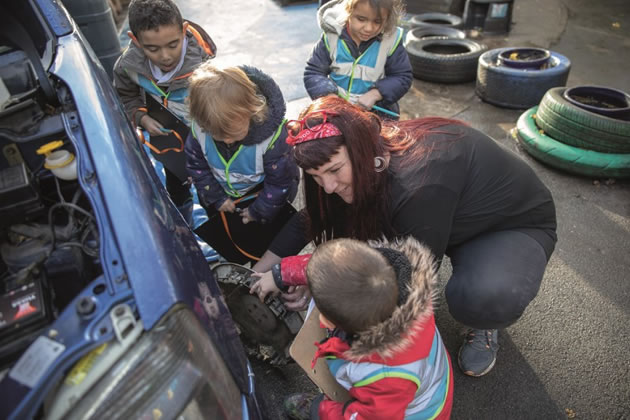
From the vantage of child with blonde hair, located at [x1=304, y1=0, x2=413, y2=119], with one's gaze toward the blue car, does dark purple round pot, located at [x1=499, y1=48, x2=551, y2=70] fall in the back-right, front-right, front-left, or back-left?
back-left

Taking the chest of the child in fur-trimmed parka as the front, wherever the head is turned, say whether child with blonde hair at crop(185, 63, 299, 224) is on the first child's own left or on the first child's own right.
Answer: on the first child's own right

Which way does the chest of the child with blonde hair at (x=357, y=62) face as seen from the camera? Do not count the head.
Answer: toward the camera

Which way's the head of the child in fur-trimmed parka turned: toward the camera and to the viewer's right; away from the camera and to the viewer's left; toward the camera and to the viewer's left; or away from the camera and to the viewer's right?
away from the camera and to the viewer's left

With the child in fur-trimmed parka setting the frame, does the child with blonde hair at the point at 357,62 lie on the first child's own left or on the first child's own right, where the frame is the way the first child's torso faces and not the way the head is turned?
on the first child's own right

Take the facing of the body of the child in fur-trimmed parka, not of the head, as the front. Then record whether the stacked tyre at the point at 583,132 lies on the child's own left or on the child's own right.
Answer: on the child's own right

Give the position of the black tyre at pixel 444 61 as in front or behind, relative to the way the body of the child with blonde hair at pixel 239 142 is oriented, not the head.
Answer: behind

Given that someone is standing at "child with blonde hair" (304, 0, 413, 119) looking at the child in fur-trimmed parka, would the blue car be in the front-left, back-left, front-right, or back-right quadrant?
front-right

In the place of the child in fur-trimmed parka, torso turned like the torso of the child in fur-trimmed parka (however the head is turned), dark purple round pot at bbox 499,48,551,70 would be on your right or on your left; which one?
on your right

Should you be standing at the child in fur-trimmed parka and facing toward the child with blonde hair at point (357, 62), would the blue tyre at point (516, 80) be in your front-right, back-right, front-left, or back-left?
front-right

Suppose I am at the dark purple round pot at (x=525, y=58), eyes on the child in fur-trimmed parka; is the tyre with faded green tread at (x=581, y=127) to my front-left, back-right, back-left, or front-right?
front-left
